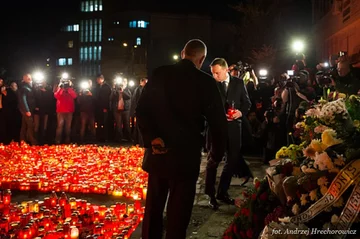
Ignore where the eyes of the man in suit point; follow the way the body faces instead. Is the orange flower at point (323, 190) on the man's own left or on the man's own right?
on the man's own left

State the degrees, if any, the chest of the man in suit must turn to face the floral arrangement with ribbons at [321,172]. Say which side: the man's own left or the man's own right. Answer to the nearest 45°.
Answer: approximately 45° to the man's own left

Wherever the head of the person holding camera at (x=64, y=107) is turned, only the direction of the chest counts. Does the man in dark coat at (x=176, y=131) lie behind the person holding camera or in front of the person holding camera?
in front

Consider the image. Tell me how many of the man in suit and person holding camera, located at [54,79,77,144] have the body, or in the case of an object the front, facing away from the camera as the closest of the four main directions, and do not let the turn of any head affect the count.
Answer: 0

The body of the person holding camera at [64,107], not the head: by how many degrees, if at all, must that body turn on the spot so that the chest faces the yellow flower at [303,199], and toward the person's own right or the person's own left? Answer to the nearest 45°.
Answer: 0° — they already face it

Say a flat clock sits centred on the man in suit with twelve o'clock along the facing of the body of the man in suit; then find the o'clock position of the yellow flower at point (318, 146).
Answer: The yellow flower is roughly at 10 o'clock from the man in suit.

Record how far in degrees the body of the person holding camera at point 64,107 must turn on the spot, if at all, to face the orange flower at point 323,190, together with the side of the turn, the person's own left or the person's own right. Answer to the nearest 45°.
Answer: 0° — they already face it

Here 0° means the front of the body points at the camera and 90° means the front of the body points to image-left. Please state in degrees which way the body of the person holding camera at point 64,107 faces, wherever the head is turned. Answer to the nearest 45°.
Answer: approximately 0°

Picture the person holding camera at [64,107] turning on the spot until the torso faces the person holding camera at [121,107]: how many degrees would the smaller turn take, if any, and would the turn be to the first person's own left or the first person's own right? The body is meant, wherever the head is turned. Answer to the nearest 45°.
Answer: approximately 90° to the first person's own left

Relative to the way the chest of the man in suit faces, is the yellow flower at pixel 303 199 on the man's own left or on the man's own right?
on the man's own left

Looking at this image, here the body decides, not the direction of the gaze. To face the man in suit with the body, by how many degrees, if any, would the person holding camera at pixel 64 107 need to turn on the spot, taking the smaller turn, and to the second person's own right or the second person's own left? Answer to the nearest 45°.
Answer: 0° — they already face them
